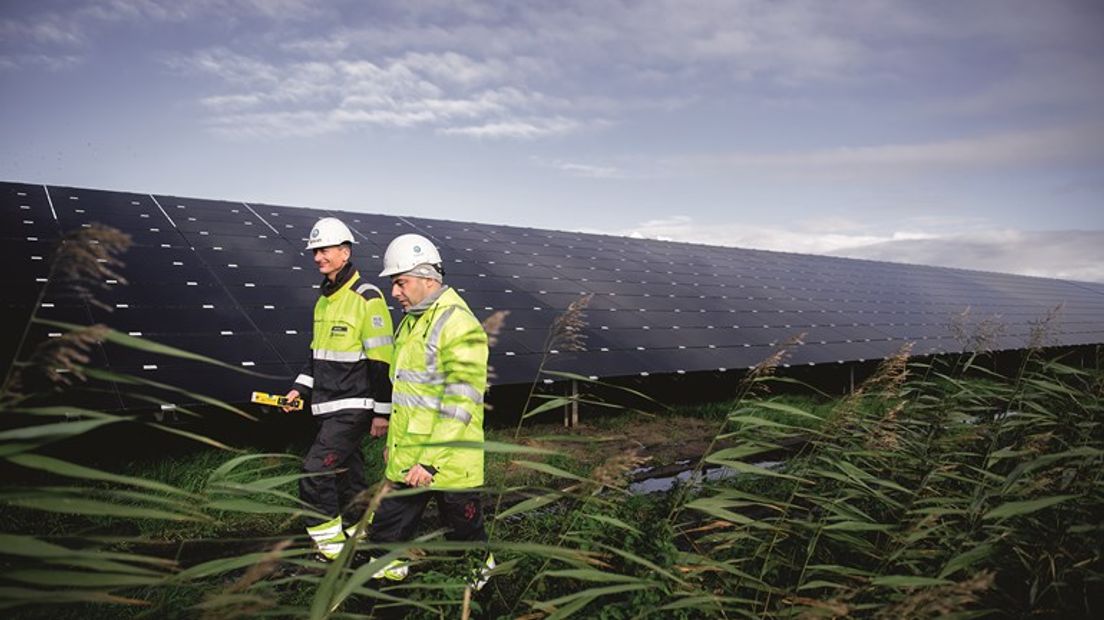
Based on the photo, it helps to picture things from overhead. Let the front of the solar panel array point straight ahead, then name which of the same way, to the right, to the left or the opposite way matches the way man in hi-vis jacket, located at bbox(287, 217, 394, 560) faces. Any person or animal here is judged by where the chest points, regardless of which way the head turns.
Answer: to the right

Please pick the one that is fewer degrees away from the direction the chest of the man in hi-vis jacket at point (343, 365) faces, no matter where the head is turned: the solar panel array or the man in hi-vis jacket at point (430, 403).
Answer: the man in hi-vis jacket

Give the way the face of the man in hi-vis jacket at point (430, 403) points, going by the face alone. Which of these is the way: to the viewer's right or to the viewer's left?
to the viewer's left

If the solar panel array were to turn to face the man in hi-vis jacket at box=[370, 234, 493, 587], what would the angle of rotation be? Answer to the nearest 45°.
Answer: approximately 45° to its right

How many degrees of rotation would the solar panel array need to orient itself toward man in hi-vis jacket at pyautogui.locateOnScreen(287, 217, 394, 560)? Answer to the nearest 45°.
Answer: approximately 45° to its right

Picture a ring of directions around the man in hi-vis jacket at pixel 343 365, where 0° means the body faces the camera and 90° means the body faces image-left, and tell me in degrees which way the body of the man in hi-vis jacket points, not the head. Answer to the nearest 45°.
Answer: approximately 45°

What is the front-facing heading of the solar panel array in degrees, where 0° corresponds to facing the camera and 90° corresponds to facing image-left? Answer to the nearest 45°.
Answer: approximately 315°

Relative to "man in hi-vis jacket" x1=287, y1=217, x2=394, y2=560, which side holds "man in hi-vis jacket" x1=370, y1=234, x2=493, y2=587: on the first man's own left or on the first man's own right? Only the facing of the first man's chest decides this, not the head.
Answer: on the first man's own left

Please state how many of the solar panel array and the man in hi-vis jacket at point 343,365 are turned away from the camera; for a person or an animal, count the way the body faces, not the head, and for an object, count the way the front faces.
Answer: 0
